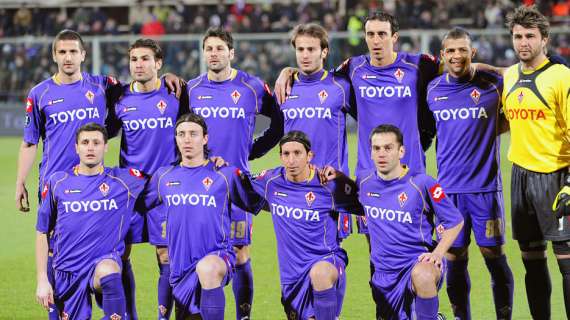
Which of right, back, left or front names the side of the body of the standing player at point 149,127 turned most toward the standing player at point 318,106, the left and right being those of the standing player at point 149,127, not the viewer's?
left

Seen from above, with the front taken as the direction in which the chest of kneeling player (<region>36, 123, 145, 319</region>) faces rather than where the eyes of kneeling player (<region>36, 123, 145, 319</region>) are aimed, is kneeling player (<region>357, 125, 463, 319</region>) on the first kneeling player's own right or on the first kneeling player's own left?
on the first kneeling player's own left

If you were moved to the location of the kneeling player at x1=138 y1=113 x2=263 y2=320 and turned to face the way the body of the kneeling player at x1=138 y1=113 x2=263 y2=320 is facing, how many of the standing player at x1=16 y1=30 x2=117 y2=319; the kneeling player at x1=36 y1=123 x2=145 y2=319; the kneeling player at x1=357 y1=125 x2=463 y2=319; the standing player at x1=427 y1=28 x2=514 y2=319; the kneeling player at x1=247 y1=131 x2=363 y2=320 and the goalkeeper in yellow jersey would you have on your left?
4

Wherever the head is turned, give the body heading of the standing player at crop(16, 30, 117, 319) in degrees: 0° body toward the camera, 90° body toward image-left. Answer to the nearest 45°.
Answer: approximately 0°

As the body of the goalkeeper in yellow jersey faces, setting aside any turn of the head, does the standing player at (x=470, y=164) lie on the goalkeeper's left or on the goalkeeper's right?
on the goalkeeper's right

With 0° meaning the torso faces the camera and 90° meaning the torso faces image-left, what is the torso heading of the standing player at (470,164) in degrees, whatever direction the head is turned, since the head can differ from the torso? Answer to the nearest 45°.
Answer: approximately 45°

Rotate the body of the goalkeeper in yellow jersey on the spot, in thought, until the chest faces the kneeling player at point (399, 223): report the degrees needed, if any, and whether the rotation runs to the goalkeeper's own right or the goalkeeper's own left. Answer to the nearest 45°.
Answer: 0° — they already face them
